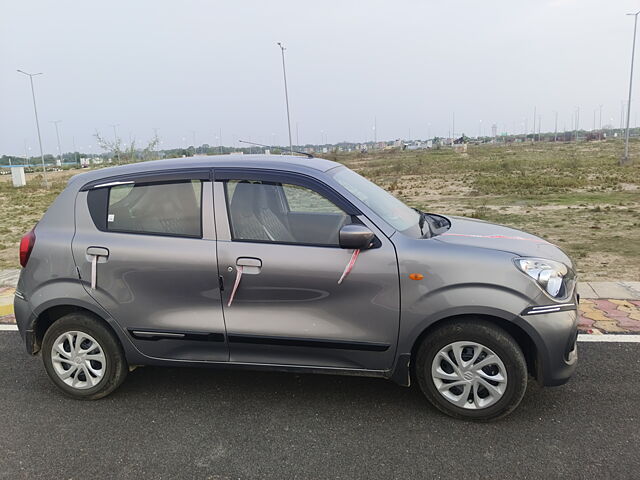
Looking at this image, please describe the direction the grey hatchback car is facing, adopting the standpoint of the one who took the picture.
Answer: facing to the right of the viewer
